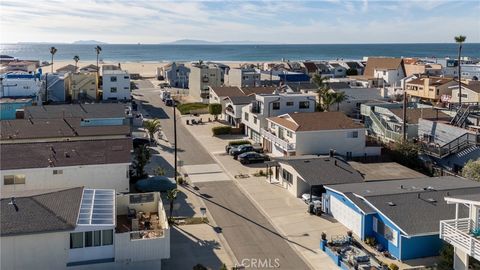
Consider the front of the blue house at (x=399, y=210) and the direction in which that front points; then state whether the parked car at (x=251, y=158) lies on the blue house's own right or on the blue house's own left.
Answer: on the blue house's own right

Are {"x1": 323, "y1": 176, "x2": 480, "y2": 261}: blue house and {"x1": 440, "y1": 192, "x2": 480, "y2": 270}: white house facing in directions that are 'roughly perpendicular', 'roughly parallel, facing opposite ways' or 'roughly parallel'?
roughly parallel

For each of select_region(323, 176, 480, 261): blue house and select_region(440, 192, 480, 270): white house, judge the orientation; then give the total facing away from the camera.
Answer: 0

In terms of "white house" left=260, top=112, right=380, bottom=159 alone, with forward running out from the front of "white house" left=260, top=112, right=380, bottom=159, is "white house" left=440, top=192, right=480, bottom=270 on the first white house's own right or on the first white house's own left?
on the first white house's own left

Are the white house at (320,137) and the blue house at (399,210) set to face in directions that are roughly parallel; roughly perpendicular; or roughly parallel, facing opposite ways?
roughly parallel

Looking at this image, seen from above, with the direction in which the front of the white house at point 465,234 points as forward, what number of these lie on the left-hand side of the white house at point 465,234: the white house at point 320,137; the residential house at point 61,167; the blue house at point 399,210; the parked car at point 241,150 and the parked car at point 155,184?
0

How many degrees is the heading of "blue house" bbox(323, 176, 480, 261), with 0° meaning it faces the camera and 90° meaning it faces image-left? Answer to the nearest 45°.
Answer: approximately 45°

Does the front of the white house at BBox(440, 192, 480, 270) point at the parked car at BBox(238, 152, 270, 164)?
no

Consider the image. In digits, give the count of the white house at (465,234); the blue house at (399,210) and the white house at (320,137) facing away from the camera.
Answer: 0

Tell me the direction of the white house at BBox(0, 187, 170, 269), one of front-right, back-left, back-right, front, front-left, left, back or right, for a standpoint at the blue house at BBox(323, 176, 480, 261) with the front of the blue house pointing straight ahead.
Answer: front

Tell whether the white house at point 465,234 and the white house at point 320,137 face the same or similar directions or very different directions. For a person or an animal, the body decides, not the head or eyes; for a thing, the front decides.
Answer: same or similar directions

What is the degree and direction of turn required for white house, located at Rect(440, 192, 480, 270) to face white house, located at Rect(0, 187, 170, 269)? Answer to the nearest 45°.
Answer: approximately 45° to its right

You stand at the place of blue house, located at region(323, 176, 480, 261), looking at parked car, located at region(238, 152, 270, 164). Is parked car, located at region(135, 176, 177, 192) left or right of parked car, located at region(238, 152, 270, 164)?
left
